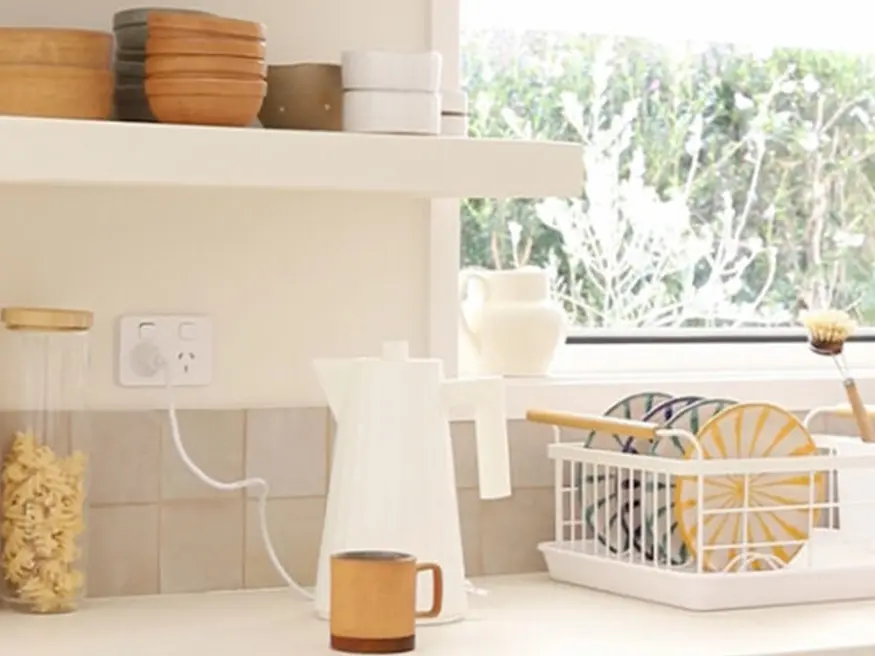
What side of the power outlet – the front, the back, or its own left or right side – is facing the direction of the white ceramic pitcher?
left

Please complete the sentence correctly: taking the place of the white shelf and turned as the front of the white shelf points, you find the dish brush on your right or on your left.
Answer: on your left

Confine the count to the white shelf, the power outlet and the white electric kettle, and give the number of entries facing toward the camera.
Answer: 2

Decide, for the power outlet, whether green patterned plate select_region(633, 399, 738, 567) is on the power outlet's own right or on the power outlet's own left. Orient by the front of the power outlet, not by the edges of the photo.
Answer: on the power outlet's own left

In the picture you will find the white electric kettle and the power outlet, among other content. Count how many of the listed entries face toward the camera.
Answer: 1

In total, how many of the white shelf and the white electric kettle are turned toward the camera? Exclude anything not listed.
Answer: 1

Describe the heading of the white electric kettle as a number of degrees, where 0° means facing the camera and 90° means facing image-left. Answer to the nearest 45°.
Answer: approximately 90°
